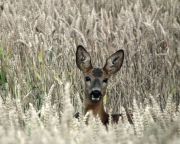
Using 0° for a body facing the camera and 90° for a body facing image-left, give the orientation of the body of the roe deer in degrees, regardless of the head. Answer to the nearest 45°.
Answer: approximately 0°
